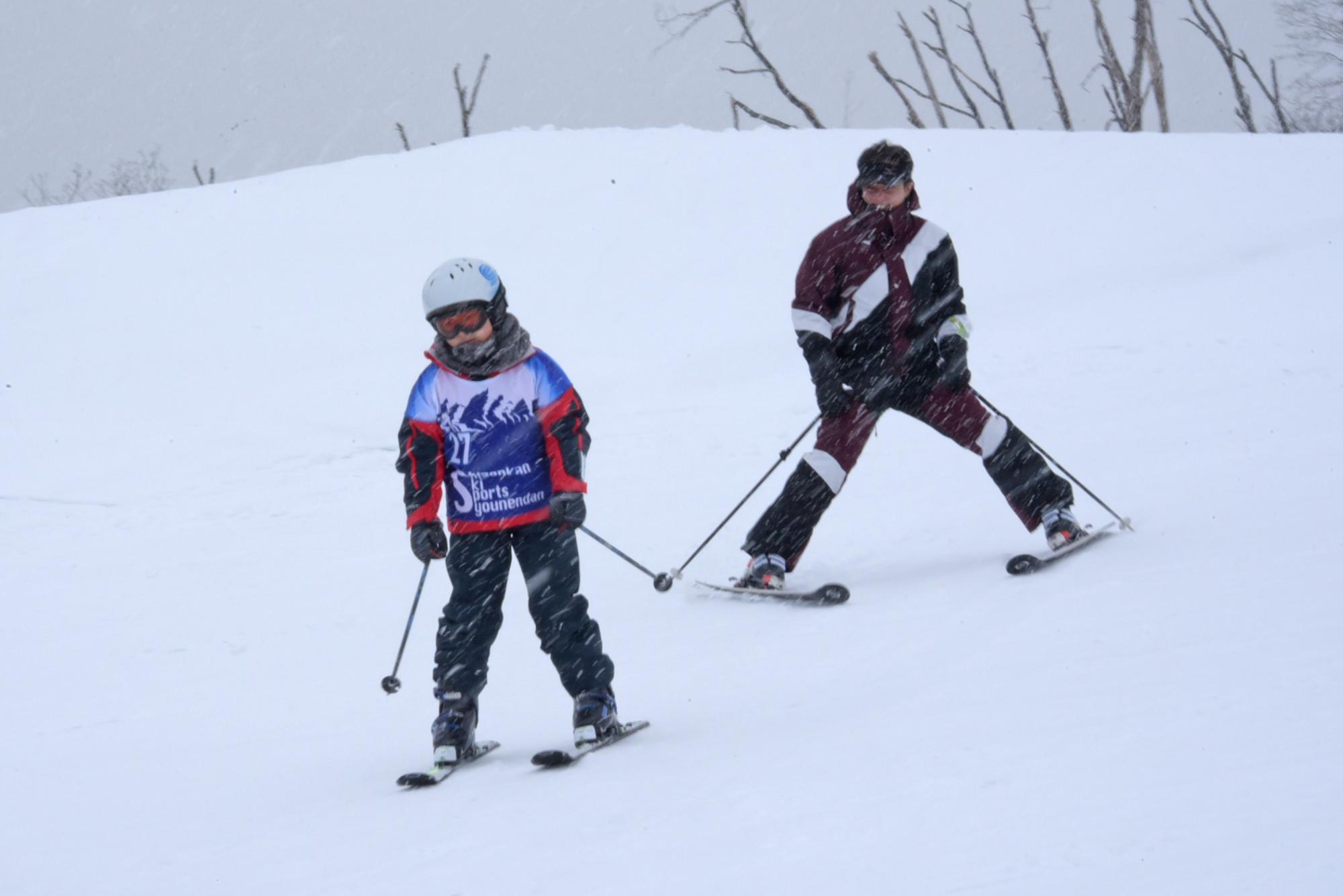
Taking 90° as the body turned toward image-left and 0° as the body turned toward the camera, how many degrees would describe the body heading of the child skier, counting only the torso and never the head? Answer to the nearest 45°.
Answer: approximately 0°

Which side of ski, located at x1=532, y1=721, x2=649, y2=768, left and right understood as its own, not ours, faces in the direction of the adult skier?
back

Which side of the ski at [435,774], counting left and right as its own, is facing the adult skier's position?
back

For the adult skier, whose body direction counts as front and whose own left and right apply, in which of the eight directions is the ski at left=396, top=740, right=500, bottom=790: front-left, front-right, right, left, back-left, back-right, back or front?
front-right

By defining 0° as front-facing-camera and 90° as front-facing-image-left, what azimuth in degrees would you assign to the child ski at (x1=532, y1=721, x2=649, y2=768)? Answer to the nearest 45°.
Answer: approximately 45°

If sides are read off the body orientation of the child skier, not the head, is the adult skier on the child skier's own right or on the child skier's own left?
on the child skier's own left

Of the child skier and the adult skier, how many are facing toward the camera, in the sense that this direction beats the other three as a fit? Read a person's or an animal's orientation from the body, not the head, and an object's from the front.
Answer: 2

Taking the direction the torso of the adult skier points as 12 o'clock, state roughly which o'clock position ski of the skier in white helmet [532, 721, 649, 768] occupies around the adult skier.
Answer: The ski of the skier in white helmet is roughly at 1 o'clock from the adult skier.
